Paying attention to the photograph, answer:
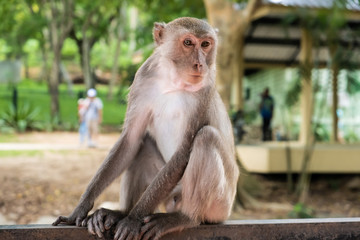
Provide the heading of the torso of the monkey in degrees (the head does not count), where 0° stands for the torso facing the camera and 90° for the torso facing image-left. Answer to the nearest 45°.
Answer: approximately 45°

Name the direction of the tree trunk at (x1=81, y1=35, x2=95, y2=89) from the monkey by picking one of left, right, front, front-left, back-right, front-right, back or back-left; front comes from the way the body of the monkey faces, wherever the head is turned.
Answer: back-right

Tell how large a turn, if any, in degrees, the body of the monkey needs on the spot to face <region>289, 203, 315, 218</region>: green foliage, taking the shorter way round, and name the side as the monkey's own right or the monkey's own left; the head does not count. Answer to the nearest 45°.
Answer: approximately 180°

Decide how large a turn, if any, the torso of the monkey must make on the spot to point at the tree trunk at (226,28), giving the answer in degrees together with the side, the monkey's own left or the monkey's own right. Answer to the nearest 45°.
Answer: approximately 135° to the monkey's own right

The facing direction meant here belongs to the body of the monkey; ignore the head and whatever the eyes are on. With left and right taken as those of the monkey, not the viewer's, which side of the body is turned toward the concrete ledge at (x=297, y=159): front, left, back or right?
back

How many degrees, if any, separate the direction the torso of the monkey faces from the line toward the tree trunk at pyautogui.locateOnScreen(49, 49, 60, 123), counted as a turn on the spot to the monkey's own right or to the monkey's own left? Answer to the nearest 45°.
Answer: approximately 135° to the monkey's own right

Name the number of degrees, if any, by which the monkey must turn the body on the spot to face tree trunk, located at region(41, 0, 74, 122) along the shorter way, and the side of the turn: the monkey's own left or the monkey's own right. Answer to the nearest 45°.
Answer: approximately 135° to the monkey's own right

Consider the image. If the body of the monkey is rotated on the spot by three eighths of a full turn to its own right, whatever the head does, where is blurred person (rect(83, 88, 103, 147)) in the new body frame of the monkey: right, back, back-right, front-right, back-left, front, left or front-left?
front

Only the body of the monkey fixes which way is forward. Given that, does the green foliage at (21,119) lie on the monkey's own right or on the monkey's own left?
on the monkey's own right
